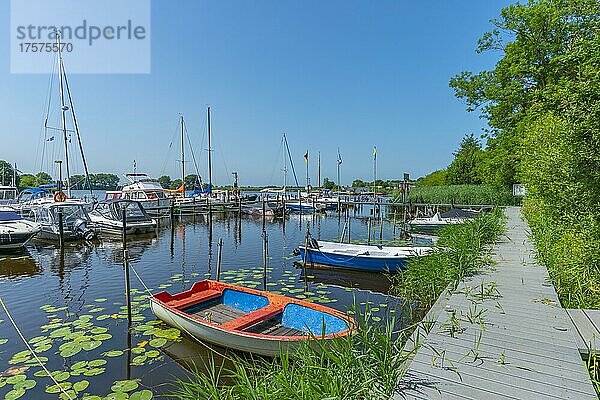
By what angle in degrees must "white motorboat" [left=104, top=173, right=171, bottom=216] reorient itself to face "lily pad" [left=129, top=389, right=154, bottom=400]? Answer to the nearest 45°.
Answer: approximately 135° to its left

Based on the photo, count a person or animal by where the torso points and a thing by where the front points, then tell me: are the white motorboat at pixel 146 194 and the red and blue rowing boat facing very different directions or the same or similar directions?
very different directions

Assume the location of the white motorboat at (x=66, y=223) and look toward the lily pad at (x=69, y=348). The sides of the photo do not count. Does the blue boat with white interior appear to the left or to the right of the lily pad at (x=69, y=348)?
left
